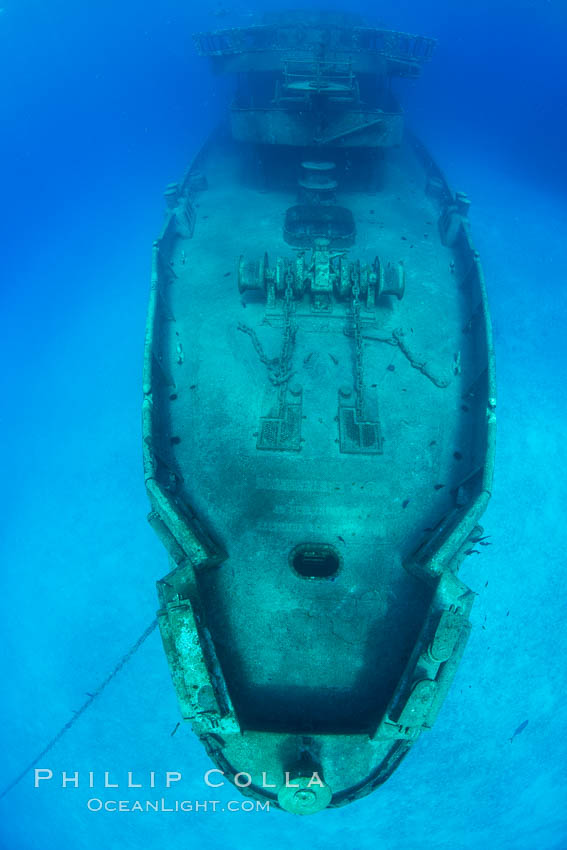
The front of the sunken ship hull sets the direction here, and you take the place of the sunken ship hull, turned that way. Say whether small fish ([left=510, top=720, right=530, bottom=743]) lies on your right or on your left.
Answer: on your left

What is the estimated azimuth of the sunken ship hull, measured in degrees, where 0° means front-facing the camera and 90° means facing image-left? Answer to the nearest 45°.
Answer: approximately 0°
